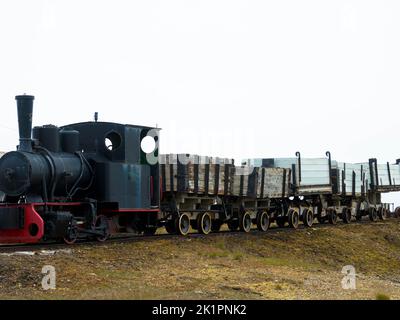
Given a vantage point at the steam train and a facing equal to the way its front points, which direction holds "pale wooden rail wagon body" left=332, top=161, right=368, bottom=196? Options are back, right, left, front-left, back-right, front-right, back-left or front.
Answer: back

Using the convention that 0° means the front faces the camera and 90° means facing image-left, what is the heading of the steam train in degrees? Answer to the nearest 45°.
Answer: approximately 45°

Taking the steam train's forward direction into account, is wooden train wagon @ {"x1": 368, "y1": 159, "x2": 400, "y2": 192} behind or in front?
behind
